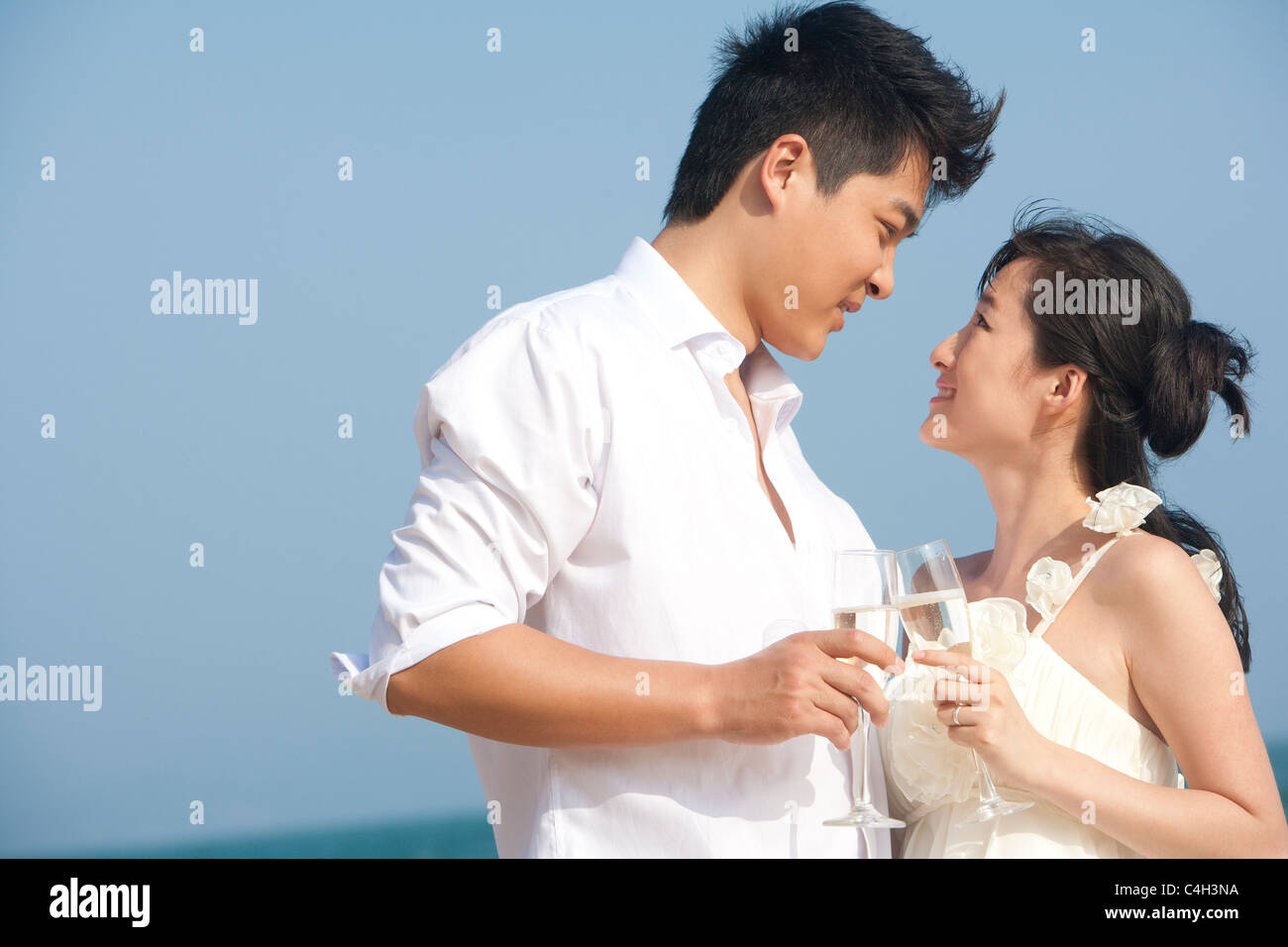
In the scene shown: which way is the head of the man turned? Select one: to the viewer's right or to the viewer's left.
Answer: to the viewer's right

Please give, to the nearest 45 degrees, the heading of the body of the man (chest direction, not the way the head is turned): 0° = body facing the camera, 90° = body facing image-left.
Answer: approximately 315°

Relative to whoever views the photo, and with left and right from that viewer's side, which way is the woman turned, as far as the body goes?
facing the viewer and to the left of the viewer

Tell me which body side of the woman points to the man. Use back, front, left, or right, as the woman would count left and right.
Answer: front

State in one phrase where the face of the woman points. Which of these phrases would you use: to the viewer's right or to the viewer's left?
to the viewer's left

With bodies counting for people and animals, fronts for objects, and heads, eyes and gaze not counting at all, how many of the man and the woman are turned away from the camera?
0
